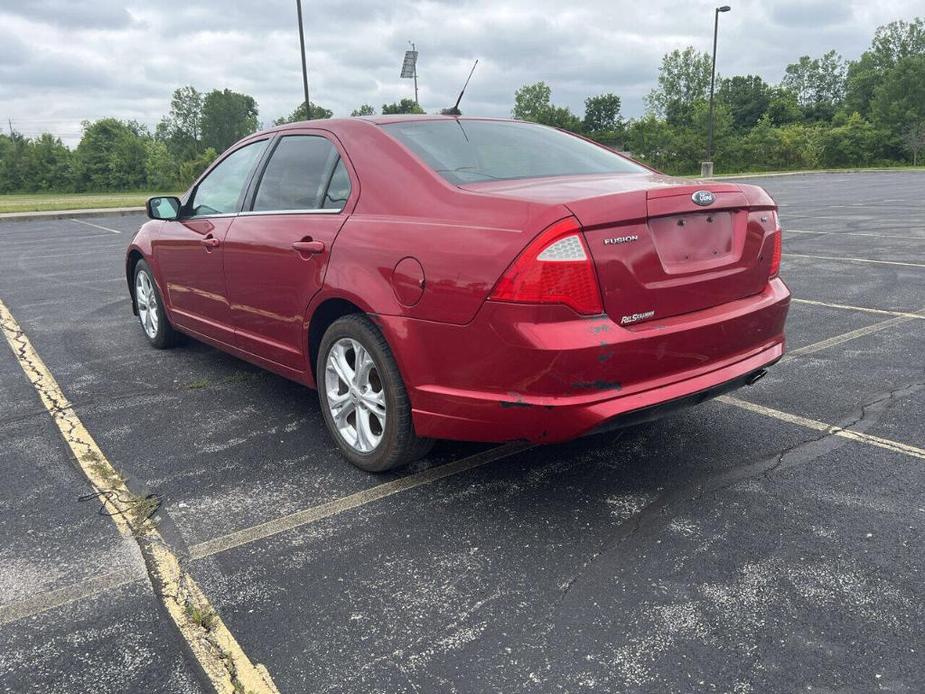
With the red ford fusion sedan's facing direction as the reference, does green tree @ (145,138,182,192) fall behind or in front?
in front

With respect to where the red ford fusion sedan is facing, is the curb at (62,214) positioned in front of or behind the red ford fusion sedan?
in front

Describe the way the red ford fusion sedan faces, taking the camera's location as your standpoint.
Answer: facing away from the viewer and to the left of the viewer

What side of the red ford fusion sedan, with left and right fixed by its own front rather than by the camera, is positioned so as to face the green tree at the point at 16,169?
front

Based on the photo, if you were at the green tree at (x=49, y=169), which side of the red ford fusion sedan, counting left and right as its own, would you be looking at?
front

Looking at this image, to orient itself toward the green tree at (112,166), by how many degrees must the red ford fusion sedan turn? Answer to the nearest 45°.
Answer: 0° — it already faces it

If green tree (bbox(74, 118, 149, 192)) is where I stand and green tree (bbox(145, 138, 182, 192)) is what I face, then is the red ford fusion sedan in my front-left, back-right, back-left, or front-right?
front-right
